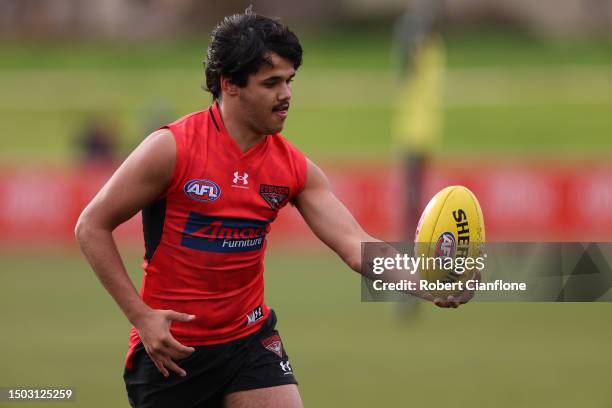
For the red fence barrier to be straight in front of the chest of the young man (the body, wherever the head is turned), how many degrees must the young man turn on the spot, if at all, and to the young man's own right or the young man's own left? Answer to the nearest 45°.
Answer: approximately 135° to the young man's own left

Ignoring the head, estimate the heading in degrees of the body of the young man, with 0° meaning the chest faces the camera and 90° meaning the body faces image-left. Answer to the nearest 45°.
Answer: approximately 315°

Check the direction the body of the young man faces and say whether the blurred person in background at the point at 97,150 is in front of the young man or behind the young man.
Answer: behind
